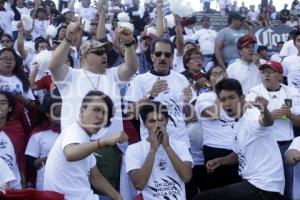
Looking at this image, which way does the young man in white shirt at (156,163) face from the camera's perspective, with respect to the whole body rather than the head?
toward the camera

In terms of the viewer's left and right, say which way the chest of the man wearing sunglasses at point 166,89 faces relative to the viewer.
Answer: facing the viewer

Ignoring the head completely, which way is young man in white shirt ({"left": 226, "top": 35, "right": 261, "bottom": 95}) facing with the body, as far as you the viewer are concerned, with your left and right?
facing the viewer and to the right of the viewer

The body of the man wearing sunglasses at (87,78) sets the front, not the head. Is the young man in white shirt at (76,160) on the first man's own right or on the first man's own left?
on the first man's own right

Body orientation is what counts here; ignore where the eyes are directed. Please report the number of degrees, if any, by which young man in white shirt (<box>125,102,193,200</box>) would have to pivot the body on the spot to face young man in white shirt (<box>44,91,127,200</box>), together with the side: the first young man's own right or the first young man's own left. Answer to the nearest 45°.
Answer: approximately 45° to the first young man's own right

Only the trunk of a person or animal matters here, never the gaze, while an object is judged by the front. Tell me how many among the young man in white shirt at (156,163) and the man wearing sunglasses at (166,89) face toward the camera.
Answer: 2

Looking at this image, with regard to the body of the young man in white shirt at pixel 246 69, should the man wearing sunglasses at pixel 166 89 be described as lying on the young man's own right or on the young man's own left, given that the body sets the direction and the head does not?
on the young man's own right

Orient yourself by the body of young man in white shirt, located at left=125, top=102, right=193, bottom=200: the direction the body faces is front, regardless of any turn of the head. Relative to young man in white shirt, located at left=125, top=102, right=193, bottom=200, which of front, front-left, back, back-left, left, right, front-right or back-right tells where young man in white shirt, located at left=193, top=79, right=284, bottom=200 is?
left
